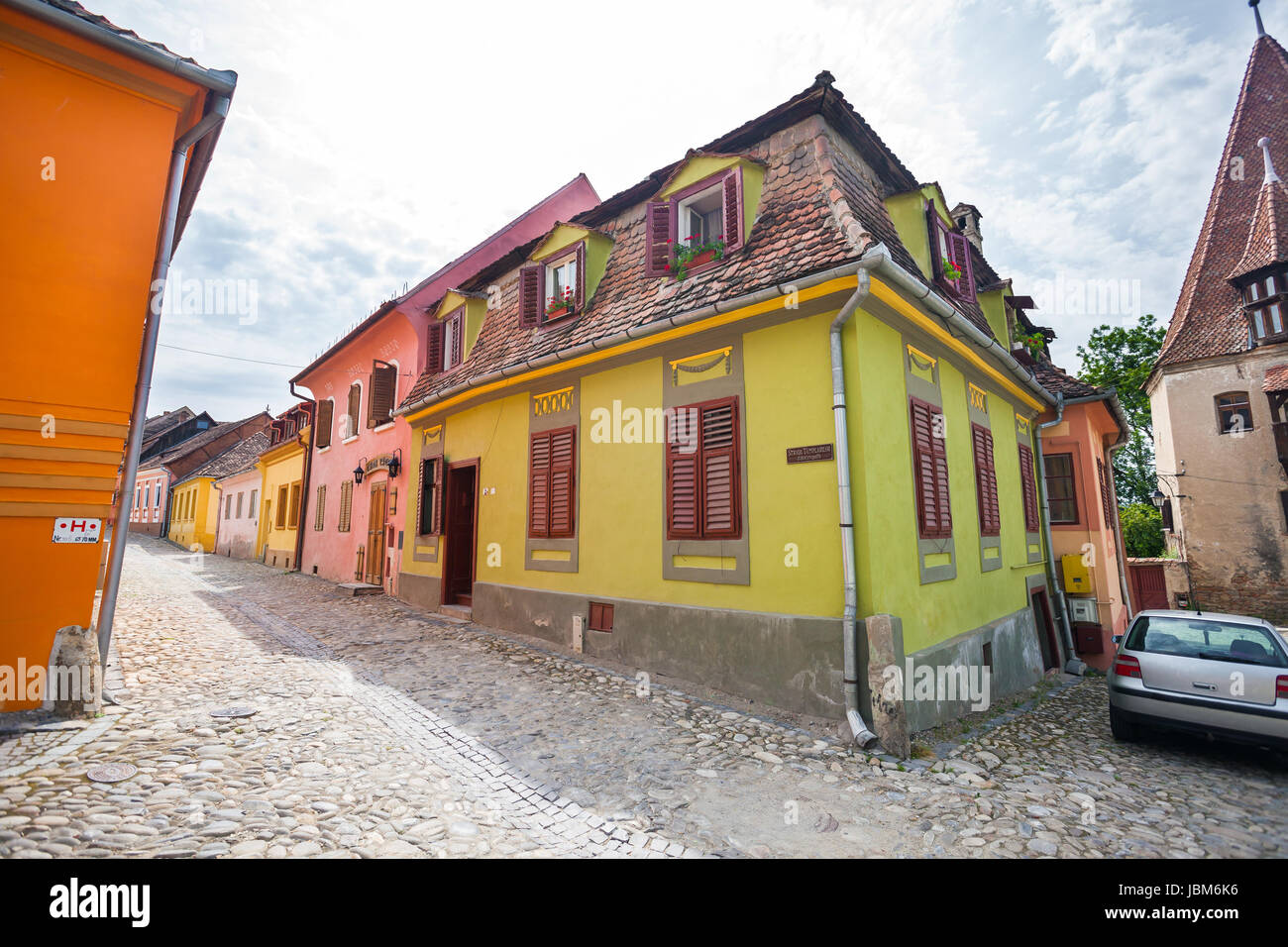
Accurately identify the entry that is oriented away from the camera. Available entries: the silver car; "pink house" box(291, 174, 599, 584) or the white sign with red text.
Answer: the silver car

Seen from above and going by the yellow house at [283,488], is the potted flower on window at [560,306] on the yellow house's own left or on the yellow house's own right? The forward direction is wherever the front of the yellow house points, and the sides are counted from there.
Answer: on the yellow house's own left

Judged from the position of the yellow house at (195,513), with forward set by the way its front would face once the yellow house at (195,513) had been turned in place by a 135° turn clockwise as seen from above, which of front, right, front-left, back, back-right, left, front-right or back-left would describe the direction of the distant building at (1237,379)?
back-right

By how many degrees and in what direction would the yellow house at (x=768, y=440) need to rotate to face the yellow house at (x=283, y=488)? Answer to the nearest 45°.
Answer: approximately 90° to its right

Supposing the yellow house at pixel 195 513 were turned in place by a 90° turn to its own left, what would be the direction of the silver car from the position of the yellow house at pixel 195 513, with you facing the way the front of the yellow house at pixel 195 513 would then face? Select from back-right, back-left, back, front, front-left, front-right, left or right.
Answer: front-right

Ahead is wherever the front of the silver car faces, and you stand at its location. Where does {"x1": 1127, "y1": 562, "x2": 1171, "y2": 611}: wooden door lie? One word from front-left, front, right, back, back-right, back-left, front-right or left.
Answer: front

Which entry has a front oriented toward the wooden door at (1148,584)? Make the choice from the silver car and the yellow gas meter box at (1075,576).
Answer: the silver car

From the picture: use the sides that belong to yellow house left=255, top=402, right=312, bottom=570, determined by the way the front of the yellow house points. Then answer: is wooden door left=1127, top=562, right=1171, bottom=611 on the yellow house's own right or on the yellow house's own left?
on the yellow house's own left

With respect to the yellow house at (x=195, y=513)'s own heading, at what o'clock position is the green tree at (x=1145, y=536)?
The green tree is roughly at 9 o'clock from the yellow house.

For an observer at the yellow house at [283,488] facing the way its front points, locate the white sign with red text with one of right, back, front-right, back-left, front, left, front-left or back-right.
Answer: front-left

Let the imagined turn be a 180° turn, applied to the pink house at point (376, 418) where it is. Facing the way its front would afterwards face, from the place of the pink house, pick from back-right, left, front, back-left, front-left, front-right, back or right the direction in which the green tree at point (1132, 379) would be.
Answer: front-right

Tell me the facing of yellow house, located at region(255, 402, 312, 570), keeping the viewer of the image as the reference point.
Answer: facing the viewer and to the left of the viewer

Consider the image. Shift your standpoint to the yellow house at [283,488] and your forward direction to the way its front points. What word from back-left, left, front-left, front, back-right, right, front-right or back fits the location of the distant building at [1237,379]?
left

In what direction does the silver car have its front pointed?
away from the camera

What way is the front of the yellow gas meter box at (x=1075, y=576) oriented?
toward the camera

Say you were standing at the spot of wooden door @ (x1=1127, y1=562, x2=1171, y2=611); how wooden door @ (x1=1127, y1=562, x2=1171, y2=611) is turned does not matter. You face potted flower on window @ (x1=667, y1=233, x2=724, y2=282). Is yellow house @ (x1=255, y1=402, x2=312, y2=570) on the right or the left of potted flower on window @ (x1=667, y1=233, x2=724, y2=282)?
right

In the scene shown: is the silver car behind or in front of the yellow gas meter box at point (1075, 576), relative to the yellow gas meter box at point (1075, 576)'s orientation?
in front

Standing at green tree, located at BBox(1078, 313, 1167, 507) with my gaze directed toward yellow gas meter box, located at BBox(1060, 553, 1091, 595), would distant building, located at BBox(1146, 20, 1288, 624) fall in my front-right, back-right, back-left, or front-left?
front-left

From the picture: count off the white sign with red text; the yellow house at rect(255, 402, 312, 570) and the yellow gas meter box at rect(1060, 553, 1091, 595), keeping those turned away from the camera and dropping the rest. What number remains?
0

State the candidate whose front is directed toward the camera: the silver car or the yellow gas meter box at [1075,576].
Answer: the yellow gas meter box

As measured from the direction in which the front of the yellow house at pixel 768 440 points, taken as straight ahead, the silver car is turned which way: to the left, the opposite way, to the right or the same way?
the opposite way
